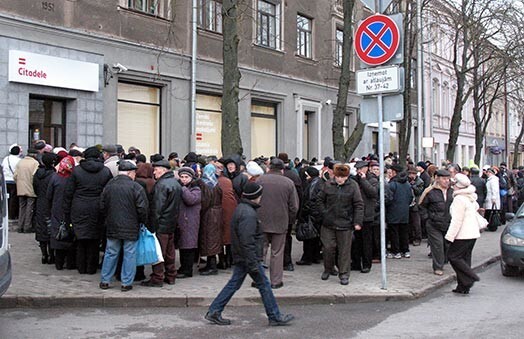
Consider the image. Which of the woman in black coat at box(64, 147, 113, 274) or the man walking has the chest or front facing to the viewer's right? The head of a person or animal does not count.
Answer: the man walking

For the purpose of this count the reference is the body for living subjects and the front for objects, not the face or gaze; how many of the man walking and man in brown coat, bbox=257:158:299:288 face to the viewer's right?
1

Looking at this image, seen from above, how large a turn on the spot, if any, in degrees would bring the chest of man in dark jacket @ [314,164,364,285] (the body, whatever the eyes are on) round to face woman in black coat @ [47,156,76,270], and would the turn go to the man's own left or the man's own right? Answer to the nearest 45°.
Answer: approximately 90° to the man's own right

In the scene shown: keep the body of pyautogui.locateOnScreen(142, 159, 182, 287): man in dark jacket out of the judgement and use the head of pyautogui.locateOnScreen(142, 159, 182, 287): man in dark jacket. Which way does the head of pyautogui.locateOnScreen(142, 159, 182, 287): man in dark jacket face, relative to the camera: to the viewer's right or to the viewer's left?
to the viewer's left

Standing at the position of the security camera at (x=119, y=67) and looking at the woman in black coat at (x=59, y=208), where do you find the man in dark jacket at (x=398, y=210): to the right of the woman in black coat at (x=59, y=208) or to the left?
left

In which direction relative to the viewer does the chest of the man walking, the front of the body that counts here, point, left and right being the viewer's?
facing to the right of the viewer

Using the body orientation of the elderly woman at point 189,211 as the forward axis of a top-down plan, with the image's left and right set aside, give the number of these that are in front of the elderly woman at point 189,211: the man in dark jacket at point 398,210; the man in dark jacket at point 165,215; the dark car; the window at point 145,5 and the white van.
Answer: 2

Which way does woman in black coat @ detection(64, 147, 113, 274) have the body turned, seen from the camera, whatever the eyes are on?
away from the camera
